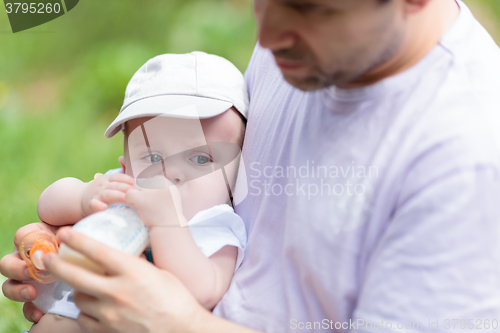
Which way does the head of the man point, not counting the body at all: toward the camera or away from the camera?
toward the camera

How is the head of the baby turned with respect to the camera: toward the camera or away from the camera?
toward the camera

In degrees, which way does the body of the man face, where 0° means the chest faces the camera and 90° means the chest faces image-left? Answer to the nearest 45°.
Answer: approximately 45°
